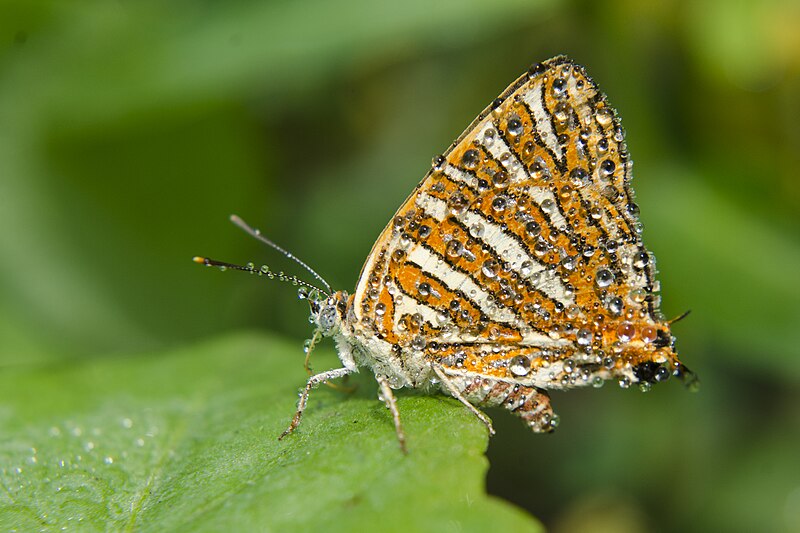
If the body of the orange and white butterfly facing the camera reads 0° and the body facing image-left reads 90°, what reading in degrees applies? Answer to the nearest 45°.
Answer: approximately 90°
